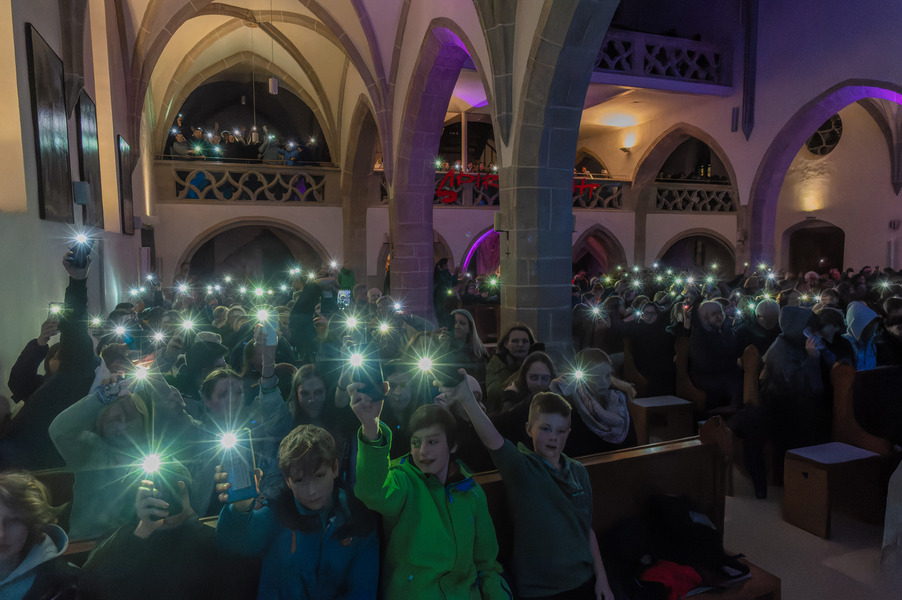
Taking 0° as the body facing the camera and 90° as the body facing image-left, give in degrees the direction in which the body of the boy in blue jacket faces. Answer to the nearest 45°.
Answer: approximately 0°

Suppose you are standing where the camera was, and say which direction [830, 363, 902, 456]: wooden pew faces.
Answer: facing the viewer and to the right of the viewer

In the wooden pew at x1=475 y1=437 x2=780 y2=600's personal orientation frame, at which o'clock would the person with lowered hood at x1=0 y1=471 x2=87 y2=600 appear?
The person with lowered hood is roughly at 3 o'clock from the wooden pew.

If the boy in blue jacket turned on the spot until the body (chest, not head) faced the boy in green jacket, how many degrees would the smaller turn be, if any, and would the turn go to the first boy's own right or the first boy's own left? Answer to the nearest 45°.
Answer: approximately 90° to the first boy's own left

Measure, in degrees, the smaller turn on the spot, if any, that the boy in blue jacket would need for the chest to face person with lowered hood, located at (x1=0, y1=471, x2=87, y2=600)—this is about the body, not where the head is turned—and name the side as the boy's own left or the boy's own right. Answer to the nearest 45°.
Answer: approximately 90° to the boy's own right

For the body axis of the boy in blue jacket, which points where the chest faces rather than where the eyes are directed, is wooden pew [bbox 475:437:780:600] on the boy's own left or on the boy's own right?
on the boy's own left

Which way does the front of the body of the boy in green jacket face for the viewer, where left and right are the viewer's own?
facing the viewer

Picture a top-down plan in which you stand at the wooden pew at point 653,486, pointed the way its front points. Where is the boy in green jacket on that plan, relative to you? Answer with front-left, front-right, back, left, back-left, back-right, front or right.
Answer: right

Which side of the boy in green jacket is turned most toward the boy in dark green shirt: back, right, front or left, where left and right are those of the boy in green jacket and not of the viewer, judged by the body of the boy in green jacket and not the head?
left

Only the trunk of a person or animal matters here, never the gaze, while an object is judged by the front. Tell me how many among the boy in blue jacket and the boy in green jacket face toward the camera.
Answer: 2
